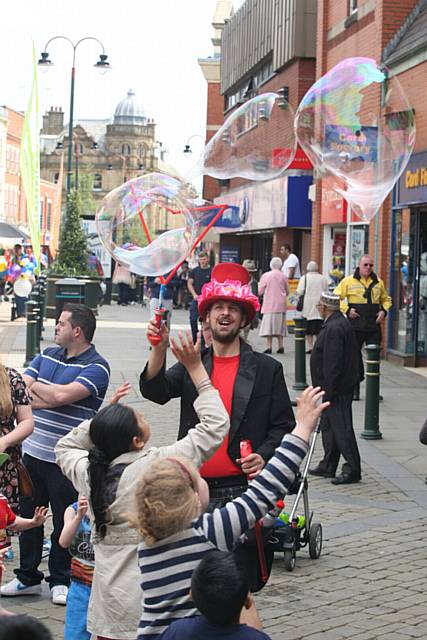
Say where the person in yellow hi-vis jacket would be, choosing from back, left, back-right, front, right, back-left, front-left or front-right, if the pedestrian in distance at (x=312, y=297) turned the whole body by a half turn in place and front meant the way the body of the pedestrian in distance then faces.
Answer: front

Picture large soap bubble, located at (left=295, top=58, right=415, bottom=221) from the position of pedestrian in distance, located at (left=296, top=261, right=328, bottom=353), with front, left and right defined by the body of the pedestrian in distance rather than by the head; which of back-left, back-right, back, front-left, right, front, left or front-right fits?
back

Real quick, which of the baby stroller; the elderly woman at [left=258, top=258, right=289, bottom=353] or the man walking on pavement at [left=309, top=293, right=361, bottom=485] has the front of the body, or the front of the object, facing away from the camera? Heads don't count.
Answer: the elderly woman

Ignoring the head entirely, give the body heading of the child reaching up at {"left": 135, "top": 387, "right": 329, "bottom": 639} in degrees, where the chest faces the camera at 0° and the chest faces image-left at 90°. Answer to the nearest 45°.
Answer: approximately 225°

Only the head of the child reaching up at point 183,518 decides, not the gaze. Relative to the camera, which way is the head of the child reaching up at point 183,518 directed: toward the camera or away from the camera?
away from the camera

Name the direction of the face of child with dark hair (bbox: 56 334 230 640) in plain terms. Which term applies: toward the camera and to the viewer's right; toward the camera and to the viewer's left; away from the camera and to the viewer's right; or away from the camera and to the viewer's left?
away from the camera and to the viewer's right

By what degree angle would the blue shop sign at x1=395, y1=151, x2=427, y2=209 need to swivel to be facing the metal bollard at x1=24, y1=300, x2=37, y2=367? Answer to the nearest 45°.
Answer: approximately 45° to its right

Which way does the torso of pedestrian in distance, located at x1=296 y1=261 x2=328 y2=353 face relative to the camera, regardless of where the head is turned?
away from the camera

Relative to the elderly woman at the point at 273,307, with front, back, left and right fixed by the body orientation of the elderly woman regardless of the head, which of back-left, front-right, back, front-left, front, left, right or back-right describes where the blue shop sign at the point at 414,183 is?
back-right

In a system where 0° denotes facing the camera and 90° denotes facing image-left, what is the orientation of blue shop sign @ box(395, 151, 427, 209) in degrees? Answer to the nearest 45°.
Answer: approximately 45°

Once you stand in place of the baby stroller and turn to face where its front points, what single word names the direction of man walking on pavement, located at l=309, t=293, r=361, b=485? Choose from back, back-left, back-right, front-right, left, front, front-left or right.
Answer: back-right

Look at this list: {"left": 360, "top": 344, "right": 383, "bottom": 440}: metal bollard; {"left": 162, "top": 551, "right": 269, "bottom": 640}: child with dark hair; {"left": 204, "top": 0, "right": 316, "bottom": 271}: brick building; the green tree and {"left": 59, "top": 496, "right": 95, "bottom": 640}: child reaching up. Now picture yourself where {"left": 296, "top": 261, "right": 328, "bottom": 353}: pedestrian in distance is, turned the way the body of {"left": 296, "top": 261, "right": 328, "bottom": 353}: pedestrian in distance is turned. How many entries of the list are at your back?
3
